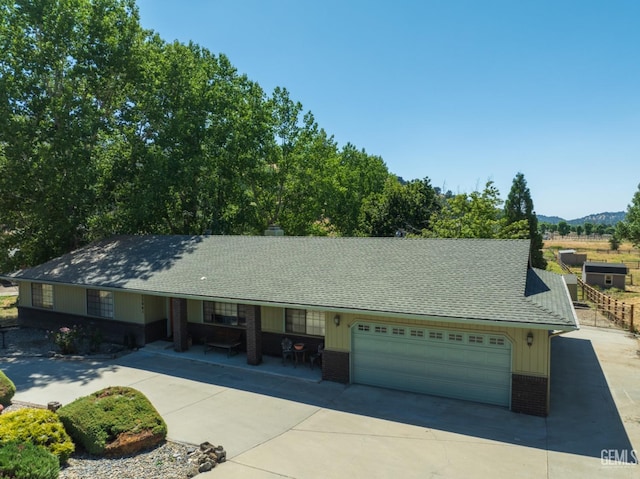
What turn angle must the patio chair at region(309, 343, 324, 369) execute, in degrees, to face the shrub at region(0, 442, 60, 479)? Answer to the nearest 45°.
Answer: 0° — it already faces it

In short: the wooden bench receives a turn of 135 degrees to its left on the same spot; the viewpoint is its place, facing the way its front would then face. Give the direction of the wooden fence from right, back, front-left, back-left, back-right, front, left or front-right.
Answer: front

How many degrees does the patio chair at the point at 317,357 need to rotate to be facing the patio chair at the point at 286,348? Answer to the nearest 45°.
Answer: approximately 45° to its right

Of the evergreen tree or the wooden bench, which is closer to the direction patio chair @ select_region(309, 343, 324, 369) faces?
the wooden bench

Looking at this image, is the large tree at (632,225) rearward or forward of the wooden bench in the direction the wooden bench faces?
rearward

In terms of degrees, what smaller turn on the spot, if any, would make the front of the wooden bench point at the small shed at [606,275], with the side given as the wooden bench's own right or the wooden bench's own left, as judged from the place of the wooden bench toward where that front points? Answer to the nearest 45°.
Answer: approximately 135° to the wooden bench's own left
